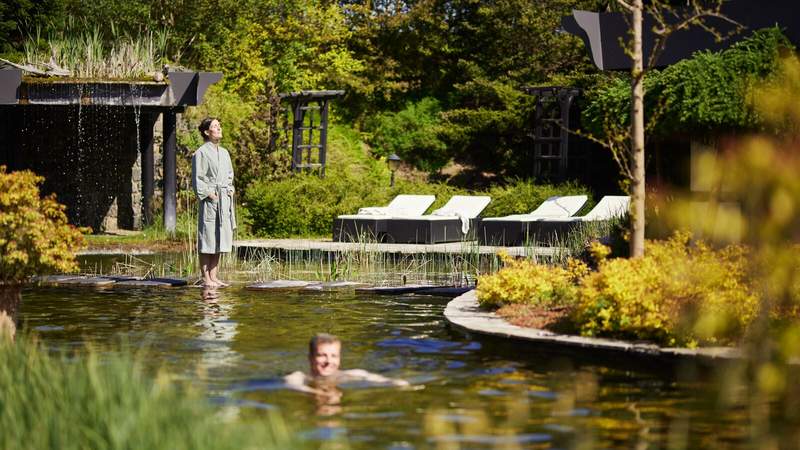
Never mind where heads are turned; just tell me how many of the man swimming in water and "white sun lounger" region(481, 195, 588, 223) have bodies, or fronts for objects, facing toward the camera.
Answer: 1

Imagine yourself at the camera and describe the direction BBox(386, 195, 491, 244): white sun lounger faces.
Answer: facing the viewer and to the left of the viewer

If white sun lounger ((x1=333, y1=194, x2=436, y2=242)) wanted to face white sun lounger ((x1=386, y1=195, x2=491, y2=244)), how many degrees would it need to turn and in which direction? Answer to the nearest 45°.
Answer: approximately 135° to its left

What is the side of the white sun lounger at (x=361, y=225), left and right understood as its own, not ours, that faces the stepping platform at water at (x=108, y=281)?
front

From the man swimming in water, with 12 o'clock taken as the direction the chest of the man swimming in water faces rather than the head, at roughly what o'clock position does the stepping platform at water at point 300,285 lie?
The stepping platform at water is roughly at 6 o'clock from the man swimming in water.

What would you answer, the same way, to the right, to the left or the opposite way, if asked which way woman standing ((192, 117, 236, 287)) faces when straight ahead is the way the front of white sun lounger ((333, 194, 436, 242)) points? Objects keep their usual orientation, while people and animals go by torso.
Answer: to the left

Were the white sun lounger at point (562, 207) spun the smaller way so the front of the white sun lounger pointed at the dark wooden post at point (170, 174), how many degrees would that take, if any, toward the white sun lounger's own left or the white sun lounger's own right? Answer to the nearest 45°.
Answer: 0° — it already faces it

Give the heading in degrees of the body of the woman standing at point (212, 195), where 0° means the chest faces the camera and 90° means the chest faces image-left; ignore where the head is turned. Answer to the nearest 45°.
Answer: approximately 315°

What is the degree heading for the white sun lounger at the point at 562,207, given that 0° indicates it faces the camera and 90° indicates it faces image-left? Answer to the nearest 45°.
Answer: approximately 90°

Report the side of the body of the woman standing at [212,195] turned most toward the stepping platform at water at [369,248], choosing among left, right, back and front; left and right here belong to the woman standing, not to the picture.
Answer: left

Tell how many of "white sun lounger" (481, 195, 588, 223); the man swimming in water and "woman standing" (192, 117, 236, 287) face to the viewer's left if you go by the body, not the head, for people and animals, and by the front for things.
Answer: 1
